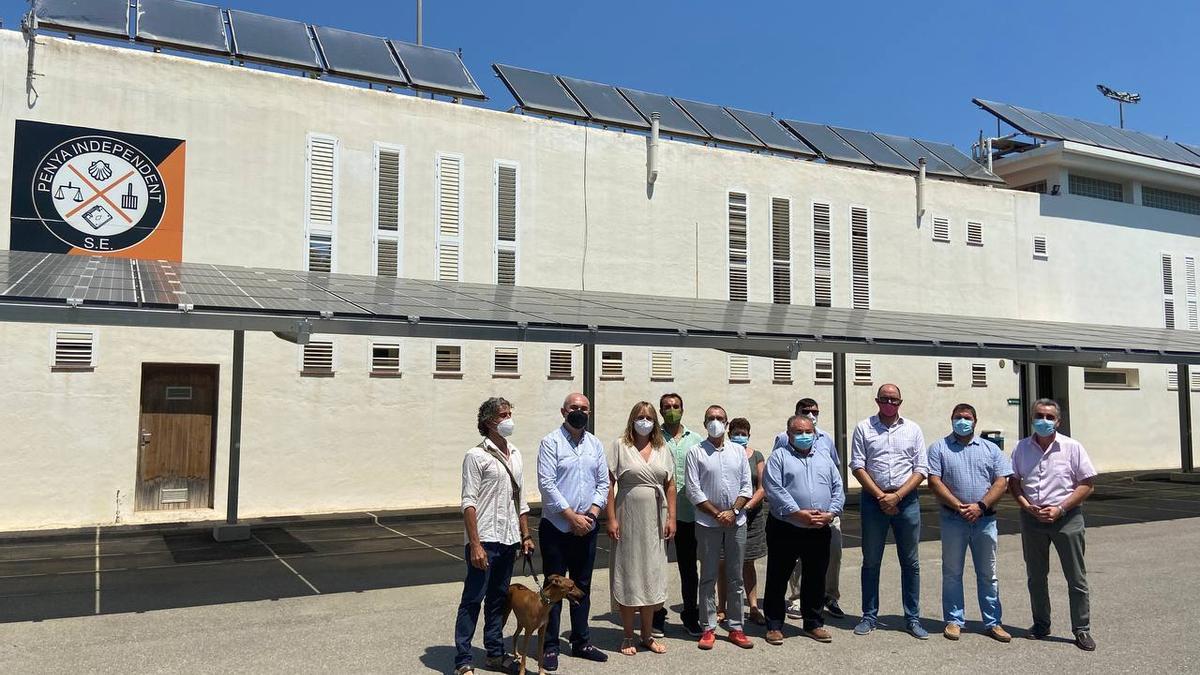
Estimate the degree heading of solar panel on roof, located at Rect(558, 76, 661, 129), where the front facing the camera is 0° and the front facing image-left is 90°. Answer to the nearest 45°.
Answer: approximately 315°

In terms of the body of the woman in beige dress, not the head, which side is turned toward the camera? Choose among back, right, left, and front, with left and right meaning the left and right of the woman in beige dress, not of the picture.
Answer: front

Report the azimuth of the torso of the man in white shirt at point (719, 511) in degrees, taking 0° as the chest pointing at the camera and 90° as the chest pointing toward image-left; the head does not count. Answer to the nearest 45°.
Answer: approximately 0°

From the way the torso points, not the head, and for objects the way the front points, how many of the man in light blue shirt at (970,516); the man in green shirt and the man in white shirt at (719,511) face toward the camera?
3

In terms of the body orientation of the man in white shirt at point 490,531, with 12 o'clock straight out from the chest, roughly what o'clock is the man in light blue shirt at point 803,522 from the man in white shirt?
The man in light blue shirt is roughly at 10 o'clock from the man in white shirt.

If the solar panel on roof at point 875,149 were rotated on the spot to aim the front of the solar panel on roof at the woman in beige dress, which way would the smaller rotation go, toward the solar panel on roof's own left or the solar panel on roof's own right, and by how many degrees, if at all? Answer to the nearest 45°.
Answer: approximately 45° to the solar panel on roof's own right

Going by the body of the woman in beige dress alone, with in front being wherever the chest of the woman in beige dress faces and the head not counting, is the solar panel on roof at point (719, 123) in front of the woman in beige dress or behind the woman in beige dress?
behind

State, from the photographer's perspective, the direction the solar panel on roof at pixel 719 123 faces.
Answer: facing the viewer and to the right of the viewer

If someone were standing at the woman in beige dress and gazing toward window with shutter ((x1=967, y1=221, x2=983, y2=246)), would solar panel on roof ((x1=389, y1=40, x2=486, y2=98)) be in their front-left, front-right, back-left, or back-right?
front-left

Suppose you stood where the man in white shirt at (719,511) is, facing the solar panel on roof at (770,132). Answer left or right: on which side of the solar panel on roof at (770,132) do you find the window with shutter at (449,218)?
left

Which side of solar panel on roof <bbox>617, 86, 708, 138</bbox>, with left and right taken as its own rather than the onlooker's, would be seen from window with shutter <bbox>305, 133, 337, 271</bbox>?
right

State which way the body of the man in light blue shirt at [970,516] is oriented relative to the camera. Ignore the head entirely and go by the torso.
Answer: toward the camera

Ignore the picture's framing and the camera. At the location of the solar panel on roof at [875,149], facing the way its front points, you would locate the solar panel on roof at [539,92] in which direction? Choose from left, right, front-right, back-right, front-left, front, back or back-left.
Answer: right
